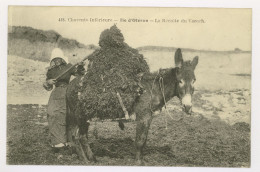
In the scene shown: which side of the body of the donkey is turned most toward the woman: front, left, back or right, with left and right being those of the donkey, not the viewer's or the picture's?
back

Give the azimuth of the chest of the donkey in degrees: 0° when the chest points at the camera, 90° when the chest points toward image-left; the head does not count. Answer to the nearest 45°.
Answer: approximately 270°
